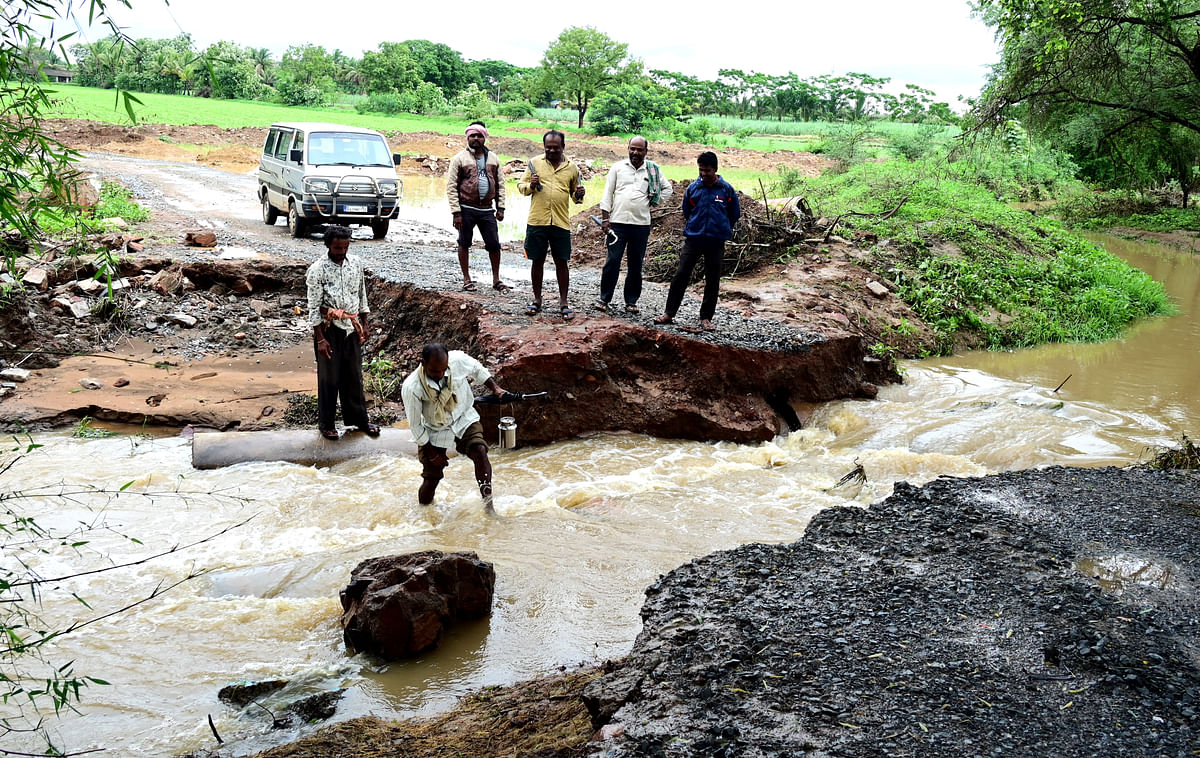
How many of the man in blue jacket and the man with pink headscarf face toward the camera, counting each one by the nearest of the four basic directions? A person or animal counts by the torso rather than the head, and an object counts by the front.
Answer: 2

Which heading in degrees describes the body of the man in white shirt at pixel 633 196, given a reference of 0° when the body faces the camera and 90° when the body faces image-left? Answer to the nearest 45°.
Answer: approximately 0°

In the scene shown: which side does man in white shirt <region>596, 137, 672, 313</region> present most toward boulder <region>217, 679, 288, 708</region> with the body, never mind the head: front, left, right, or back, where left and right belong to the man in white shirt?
front

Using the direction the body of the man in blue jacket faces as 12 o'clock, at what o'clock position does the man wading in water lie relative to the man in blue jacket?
The man wading in water is roughly at 1 o'clock from the man in blue jacket.

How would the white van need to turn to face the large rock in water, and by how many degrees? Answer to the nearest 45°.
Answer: approximately 45° to its right

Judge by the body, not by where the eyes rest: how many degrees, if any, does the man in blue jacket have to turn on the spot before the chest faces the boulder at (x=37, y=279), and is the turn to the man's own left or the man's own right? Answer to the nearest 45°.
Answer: approximately 90° to the man's own right

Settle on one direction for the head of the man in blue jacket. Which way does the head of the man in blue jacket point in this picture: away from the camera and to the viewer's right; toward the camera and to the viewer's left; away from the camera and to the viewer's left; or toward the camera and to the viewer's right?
toward the camera and to the viewer's left

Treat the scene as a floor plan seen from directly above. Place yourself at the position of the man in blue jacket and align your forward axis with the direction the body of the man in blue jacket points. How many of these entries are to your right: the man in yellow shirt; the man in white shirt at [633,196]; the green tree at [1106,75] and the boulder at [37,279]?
3
